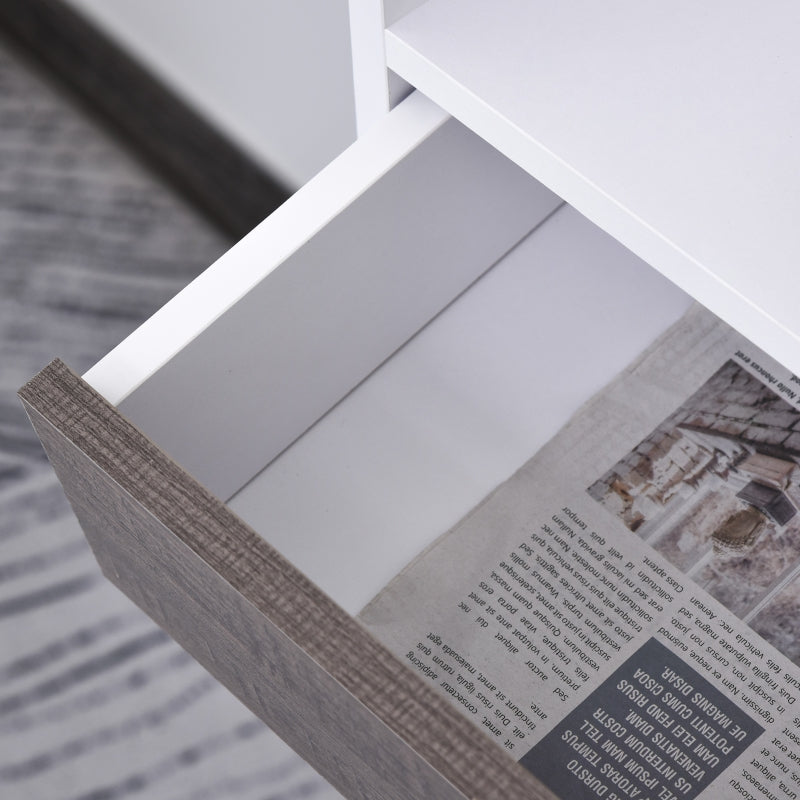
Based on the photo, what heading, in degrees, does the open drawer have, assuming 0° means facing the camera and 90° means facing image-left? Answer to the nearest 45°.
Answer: approximately 45°
